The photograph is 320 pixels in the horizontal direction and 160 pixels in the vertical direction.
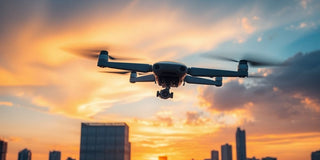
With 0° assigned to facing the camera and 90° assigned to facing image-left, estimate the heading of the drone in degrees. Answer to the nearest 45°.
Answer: approximately 0°
